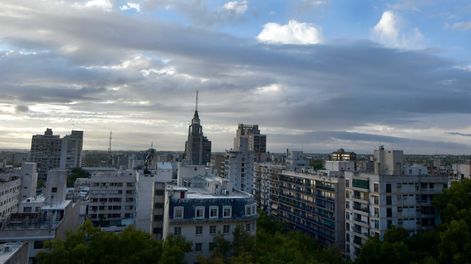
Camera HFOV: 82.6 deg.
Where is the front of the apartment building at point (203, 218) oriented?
toward the camera
